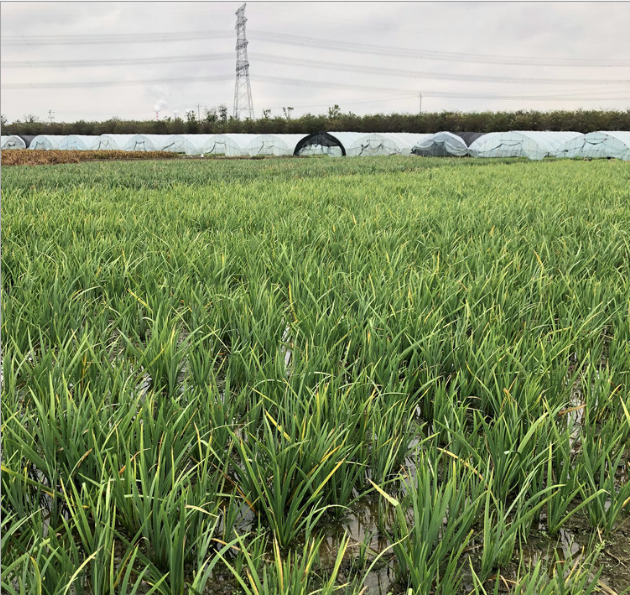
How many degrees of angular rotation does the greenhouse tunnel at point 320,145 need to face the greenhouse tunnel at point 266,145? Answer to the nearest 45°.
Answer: approximately 90° to its right

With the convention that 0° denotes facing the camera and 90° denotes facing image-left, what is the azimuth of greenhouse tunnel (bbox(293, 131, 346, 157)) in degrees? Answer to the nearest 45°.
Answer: approximately 0°

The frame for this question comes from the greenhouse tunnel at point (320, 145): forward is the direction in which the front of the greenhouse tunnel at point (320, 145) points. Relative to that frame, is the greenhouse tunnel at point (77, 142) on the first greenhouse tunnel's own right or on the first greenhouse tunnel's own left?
on the first greenhouse tunnel's own right

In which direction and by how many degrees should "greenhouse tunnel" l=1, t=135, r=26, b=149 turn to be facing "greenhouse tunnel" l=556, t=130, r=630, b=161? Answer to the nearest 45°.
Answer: approximately 45° to its left

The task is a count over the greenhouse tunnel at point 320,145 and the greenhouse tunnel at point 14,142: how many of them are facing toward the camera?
2

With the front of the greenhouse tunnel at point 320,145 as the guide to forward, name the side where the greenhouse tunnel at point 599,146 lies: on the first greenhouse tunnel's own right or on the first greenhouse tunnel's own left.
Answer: on the first greenhouse tunnel's own left
